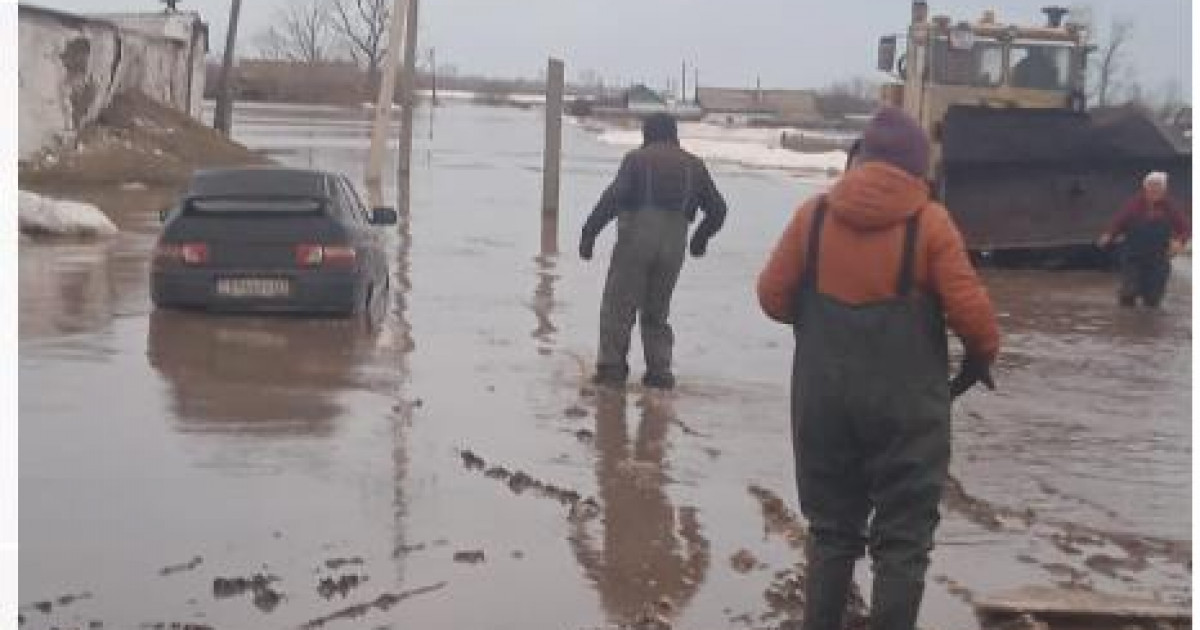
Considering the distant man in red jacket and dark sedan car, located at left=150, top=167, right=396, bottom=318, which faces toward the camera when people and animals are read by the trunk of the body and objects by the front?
the distant man in red jacket

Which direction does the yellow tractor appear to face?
toward the camera

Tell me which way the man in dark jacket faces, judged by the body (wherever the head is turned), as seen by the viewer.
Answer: away from the camera

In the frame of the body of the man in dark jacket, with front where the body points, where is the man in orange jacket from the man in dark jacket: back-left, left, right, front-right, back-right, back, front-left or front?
back

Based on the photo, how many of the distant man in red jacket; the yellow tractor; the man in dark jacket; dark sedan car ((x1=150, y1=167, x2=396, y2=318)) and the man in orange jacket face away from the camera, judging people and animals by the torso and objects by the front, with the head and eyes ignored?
3

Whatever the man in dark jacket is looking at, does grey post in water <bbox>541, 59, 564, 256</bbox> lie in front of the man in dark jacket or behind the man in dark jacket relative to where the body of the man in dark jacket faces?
in front

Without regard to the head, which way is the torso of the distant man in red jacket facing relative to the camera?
toward the camera

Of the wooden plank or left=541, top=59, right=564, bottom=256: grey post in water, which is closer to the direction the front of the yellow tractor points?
the wooden plank

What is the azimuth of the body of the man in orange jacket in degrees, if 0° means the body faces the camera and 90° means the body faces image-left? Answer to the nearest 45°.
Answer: approximately 180°

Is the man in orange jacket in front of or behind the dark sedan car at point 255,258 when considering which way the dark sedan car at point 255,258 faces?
behind

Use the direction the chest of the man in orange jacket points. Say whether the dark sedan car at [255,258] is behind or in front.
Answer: in front

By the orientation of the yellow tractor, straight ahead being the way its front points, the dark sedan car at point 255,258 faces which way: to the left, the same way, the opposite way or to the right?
the opposite way

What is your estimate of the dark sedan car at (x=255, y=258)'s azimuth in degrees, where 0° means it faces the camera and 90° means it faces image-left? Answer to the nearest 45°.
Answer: approximately 180°
